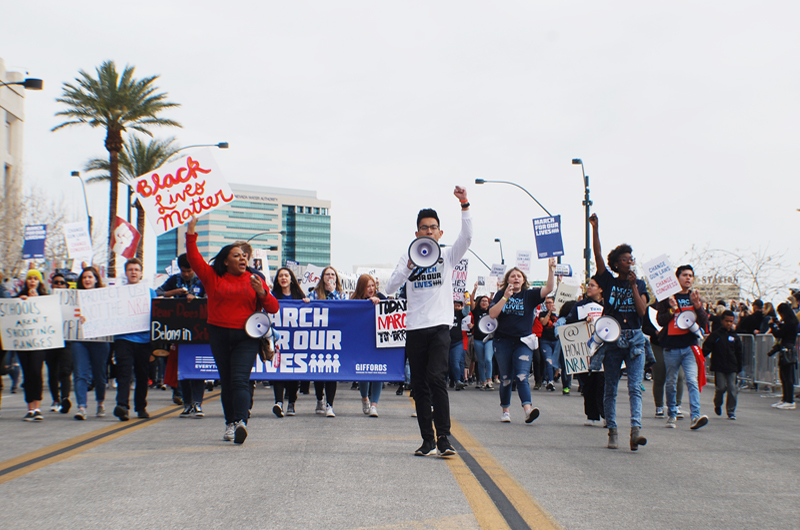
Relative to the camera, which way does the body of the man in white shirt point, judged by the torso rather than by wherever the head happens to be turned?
toward the camera

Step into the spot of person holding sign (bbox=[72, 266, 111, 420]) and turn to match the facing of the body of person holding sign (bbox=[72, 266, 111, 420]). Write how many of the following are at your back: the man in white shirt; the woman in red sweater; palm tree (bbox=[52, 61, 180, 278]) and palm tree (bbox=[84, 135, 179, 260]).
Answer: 2

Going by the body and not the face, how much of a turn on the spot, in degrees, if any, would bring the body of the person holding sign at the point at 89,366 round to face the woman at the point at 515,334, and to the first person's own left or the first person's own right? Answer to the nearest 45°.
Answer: approximately 90° to the first person's own left

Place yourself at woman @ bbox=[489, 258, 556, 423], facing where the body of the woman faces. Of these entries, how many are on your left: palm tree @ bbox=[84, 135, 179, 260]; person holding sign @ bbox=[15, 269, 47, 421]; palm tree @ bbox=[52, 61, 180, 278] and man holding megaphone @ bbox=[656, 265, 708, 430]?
1

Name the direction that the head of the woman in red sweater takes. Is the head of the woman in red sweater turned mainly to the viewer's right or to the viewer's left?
to the viewer's right

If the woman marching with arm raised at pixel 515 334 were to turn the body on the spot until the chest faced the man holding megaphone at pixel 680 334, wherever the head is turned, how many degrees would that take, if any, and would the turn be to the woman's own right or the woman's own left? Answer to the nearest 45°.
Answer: approximately 90° to the woman's own left

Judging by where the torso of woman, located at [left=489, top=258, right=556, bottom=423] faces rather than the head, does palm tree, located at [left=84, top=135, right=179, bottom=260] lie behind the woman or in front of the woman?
behind

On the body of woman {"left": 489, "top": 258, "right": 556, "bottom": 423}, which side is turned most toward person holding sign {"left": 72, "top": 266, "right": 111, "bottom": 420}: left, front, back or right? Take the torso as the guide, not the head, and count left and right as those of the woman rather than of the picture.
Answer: right

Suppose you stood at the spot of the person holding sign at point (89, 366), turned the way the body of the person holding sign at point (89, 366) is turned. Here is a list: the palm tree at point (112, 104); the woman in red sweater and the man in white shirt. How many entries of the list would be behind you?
1

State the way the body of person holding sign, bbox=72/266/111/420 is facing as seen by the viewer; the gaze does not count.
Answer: toward the camera

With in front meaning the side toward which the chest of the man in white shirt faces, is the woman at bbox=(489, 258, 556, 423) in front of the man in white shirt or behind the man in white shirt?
behind
